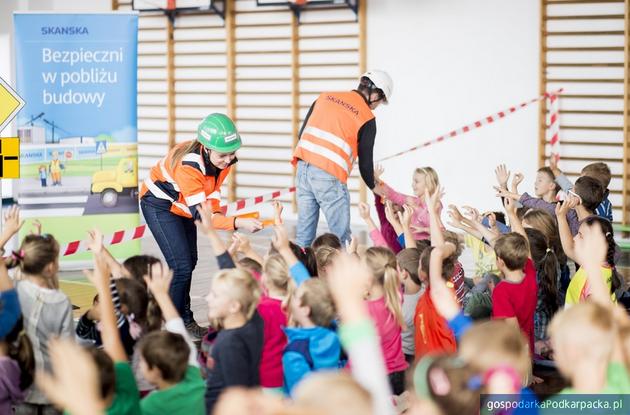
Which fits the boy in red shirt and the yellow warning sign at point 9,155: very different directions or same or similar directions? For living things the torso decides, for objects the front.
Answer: very different directions

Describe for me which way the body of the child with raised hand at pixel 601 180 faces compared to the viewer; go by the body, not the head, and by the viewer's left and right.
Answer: facing to the left of the viewer

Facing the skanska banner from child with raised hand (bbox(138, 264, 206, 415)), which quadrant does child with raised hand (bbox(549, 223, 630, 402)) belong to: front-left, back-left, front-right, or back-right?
back-right

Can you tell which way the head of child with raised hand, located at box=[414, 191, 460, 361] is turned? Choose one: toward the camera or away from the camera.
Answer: away from the camera

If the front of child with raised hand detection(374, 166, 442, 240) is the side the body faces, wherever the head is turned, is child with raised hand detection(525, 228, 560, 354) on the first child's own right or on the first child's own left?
on the first child's own left

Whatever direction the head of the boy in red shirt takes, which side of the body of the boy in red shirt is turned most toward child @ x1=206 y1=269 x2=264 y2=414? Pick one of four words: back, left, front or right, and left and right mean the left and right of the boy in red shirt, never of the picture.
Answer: left

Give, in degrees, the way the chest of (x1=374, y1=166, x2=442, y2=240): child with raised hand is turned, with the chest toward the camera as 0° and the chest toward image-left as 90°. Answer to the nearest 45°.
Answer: approximately 90°

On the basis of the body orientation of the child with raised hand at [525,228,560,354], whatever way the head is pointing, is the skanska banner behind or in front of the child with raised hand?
in front

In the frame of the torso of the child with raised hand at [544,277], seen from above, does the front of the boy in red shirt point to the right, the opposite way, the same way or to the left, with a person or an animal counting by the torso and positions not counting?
the same way

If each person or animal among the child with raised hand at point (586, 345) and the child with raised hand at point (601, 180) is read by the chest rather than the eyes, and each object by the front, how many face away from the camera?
1

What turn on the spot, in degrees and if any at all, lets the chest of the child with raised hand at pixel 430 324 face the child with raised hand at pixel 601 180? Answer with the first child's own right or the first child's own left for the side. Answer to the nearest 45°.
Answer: approximately 90° to the first child's own right

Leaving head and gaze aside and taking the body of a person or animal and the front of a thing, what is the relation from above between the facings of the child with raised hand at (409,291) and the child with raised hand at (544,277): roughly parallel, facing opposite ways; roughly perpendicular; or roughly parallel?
roughly parallel

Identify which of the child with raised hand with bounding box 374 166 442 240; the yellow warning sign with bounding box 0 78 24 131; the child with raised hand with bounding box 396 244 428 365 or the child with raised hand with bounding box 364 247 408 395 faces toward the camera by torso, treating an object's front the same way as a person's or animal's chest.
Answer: the yellow warning sign

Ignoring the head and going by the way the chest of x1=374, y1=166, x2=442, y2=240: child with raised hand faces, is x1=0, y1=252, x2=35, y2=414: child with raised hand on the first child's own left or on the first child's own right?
on the first child's own left

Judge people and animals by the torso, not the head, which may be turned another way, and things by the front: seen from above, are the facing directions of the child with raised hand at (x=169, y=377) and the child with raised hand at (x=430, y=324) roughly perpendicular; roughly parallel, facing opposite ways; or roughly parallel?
roughly parallel

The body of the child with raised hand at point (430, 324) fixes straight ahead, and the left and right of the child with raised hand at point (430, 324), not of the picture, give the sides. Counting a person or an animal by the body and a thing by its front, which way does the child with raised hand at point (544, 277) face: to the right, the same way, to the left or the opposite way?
the same way

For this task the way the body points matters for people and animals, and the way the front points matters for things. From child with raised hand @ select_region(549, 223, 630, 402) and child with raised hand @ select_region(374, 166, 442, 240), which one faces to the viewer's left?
child with raised hand @ select_region(374, 166, 442, 240)

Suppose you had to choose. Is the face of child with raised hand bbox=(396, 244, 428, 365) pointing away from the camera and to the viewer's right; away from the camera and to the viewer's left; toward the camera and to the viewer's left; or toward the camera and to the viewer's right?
away from the camera and to the viewer's left
